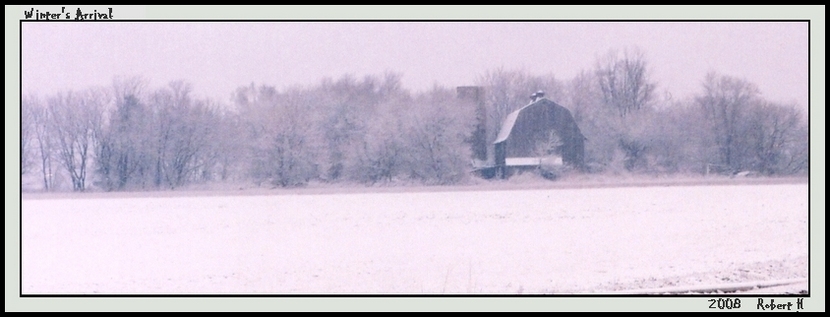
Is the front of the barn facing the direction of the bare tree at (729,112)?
no

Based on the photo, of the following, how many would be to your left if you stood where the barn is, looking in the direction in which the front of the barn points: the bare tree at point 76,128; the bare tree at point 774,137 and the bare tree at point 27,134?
1

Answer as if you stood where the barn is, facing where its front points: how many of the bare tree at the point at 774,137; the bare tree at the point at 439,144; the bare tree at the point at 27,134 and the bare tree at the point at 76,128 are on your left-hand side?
1

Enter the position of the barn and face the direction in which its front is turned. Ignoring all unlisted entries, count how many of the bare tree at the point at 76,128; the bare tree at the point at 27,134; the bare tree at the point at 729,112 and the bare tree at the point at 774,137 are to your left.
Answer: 2

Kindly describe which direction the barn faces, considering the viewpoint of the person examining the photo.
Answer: facing the viewer

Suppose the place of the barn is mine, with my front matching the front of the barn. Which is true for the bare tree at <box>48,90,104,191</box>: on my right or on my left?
on my right

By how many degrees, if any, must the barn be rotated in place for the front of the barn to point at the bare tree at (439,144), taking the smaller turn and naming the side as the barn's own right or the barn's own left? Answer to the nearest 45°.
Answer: approximately 90° to the barn's own right

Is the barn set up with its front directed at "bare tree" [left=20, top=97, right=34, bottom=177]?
no

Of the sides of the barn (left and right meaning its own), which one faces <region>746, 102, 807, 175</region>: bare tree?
left

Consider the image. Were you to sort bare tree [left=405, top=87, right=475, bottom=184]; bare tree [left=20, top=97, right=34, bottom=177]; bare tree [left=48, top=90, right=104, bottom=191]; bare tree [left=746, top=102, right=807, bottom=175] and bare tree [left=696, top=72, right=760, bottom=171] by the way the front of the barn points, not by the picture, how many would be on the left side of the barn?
2

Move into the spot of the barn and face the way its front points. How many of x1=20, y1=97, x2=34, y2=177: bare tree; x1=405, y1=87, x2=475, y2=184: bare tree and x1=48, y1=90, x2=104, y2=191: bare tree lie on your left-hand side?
0
